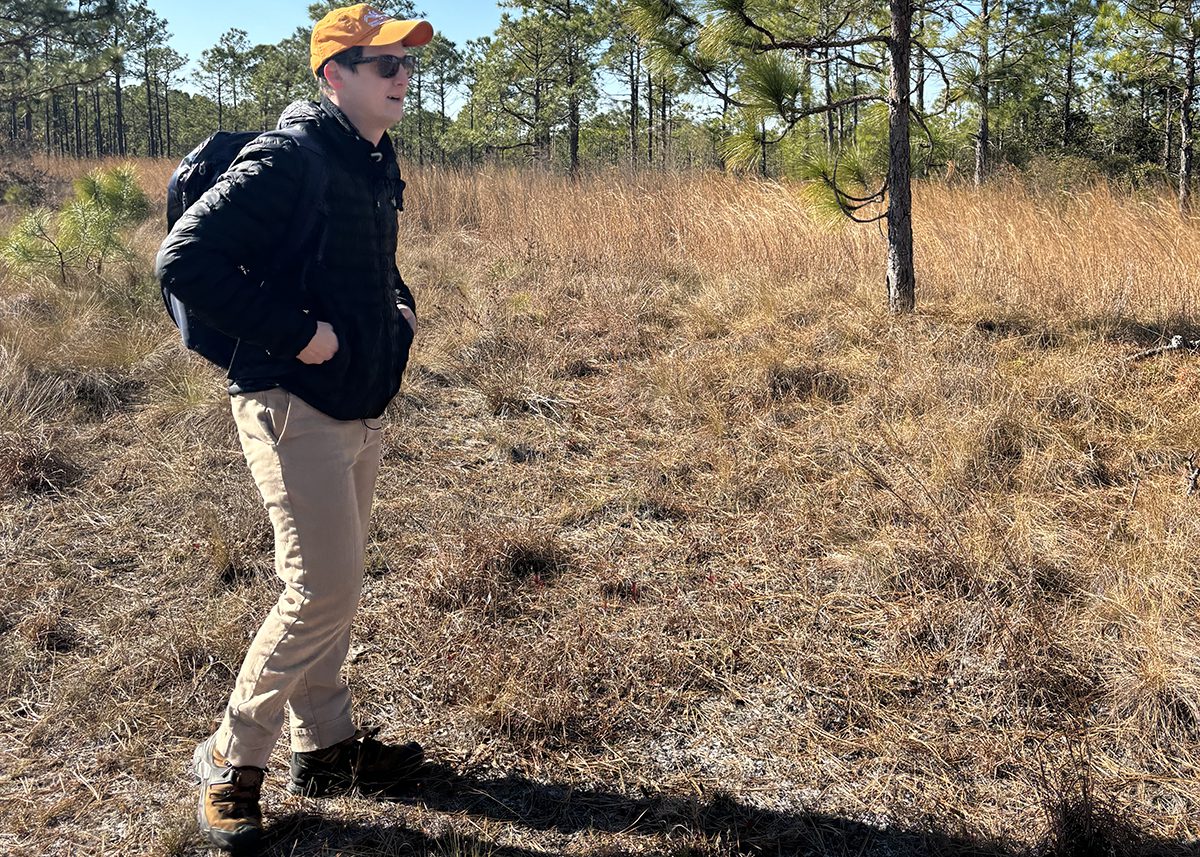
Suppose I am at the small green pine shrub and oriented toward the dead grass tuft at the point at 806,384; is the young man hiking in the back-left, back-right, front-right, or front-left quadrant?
front-right

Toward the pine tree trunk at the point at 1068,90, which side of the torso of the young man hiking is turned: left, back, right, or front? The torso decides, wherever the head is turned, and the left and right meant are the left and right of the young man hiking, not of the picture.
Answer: left

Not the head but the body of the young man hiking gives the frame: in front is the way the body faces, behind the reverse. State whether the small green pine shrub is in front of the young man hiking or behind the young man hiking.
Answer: behind

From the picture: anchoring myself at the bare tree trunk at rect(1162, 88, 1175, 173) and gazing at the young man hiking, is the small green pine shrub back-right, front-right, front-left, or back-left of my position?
front-right

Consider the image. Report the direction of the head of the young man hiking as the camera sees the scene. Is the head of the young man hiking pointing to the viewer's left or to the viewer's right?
to the viewer's right

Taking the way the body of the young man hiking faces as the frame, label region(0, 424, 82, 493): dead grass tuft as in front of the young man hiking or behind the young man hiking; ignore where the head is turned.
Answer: behind

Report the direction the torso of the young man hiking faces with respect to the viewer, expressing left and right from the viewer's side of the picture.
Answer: facing the viewer and to the right of the viewer

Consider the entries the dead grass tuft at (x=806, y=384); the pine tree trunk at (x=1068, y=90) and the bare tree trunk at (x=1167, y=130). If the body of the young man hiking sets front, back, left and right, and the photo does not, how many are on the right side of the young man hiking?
0

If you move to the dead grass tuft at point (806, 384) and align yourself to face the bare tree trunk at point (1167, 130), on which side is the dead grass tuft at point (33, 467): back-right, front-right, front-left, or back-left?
back-left

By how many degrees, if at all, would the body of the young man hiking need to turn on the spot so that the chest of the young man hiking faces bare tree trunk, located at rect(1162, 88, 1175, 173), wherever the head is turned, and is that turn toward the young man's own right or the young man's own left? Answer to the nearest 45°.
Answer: approximately 90° to the young man's own left

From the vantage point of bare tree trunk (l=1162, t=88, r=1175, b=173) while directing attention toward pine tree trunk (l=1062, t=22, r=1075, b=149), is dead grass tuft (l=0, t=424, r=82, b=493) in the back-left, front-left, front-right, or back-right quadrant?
back-left
